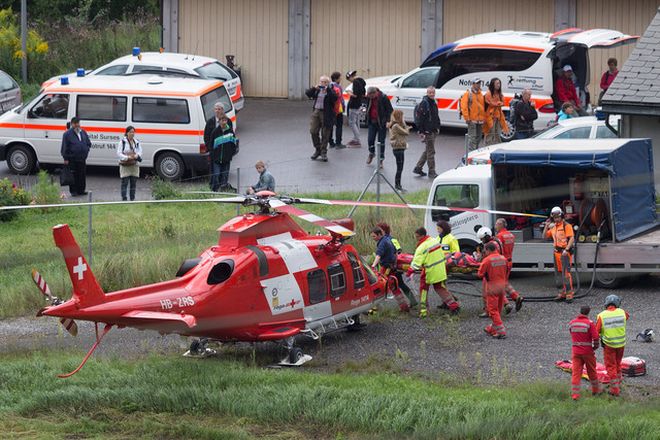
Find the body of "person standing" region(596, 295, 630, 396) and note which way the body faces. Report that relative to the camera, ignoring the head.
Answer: away from the camera

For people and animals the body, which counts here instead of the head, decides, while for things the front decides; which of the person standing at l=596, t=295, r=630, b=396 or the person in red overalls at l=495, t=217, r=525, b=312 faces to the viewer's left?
the person in red overalls at l=495, t=217, r=525, b=312

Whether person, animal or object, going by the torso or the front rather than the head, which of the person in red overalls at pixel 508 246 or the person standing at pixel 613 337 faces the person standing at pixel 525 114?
the person standing at pixel 613 337

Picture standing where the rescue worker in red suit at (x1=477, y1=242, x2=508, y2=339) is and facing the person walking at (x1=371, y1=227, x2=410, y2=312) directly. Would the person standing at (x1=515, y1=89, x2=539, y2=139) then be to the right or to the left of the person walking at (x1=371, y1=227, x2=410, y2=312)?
right

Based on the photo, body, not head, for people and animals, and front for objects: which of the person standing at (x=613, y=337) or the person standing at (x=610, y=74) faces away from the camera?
the person standing at (x=613, y=337)

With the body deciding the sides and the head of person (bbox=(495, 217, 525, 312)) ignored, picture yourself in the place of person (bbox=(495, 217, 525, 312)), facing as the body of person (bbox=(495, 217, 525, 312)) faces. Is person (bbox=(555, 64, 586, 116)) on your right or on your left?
on your right
